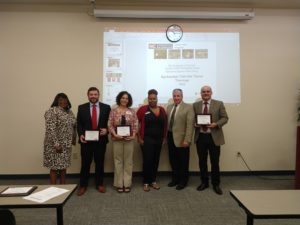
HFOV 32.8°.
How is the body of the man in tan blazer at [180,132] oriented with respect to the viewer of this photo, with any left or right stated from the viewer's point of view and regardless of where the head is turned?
facing the viewer and to the left of the viewer

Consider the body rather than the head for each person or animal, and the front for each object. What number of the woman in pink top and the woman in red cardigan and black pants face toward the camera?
2

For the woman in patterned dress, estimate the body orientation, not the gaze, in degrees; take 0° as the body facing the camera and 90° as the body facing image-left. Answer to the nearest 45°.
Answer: approximately 315°

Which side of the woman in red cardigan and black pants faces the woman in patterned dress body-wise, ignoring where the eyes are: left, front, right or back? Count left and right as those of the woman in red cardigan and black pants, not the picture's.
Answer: right

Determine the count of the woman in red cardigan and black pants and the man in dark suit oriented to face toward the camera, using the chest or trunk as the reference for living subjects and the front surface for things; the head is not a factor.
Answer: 2

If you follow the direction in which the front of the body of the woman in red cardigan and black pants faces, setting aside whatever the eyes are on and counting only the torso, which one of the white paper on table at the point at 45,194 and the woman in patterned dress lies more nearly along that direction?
the white paper on table

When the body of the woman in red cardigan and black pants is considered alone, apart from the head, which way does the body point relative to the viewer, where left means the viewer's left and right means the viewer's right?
facing the viewer

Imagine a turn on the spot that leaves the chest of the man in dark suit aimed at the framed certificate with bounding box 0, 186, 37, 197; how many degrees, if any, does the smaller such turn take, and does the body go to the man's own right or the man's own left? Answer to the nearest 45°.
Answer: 0° — they already face it

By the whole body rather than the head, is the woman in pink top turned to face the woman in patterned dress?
no

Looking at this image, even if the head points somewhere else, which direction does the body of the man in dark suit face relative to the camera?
toward the camera

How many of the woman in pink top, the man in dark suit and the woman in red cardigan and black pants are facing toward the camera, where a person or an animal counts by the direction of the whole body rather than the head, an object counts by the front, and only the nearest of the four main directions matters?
3

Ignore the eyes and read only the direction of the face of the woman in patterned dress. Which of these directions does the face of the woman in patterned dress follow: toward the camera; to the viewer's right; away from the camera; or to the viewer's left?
toward the camera
